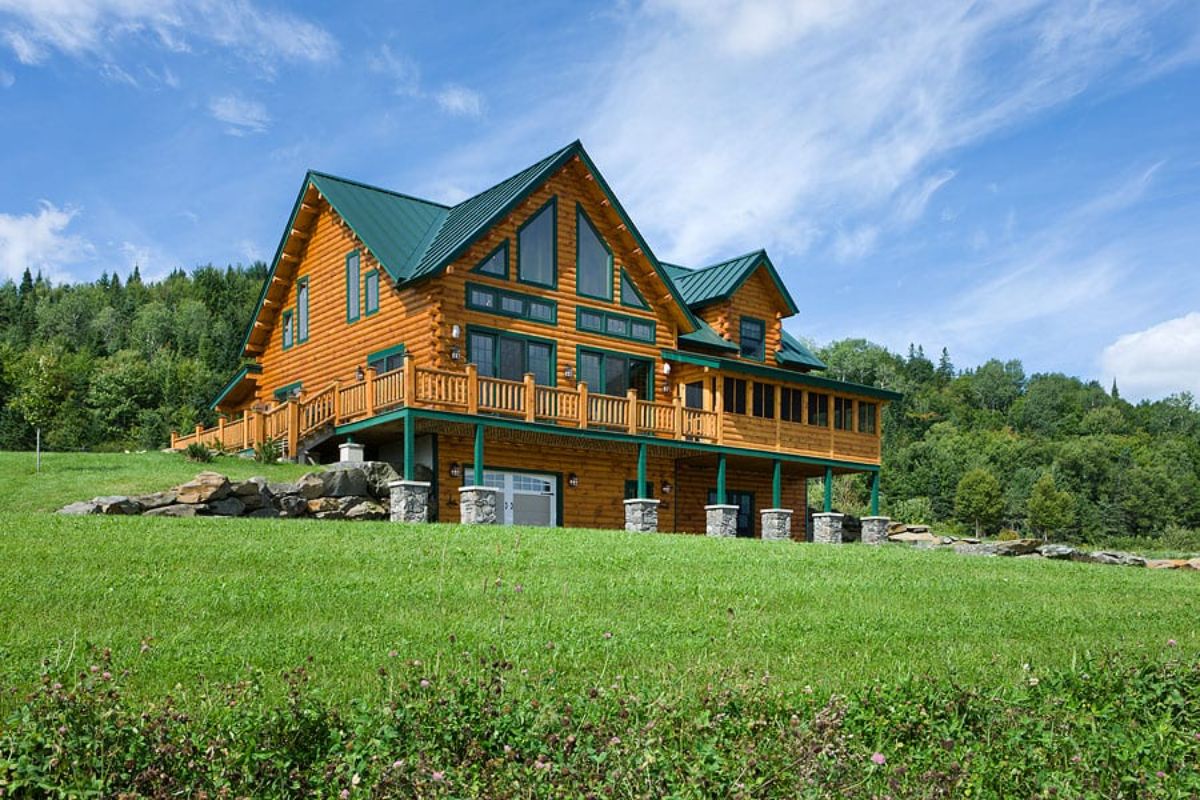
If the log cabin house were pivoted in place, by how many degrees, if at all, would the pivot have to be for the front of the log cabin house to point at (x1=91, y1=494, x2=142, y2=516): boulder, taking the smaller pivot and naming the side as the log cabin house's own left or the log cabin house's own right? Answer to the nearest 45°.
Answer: approximately 90° to the log cabin house's own right

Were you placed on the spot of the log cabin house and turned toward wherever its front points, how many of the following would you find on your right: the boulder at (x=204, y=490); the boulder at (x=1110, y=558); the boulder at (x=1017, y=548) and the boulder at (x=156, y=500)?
2

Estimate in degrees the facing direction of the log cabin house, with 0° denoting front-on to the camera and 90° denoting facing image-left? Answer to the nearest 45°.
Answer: approximately 315°

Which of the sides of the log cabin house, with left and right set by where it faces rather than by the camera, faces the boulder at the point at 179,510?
right

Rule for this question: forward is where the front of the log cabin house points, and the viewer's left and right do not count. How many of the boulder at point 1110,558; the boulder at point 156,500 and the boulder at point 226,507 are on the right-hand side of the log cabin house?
2

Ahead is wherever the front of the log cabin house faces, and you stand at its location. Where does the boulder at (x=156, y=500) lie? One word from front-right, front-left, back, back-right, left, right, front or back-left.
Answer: right

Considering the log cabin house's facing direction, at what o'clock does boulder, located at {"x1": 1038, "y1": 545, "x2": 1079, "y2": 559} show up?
The boulder is roughly at 10 o'clock from the log cabin house.

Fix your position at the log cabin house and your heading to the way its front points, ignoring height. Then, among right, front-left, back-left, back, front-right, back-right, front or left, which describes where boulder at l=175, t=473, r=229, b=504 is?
right

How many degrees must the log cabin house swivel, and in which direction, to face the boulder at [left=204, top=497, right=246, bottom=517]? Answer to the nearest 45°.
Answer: approximately 90° to its right

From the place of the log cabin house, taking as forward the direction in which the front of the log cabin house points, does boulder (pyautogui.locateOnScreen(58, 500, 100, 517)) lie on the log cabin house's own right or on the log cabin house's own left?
on the log cabin house's own right

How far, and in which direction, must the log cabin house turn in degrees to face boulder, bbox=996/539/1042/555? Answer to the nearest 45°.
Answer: approximately 45° to its left

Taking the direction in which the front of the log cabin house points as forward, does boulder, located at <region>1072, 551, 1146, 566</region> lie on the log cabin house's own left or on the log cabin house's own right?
on the log cabin house's own left
